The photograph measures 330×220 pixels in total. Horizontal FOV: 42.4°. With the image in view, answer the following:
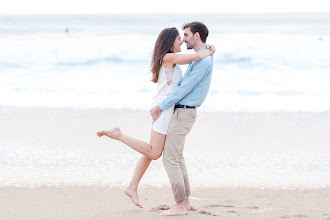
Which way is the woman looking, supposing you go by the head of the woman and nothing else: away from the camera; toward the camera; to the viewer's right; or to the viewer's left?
to the viewer's right

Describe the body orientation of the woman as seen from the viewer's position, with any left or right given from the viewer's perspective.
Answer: facing to the right of the viewer

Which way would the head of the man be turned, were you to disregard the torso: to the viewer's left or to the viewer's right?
to the viewer's left

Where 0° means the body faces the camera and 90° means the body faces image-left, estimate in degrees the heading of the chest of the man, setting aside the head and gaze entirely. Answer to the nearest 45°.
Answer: approximately 90°
